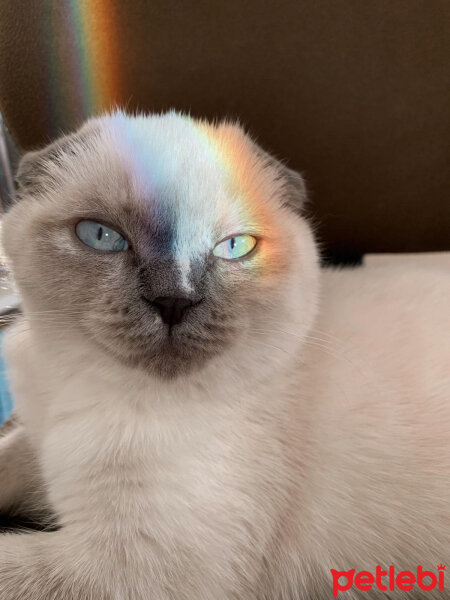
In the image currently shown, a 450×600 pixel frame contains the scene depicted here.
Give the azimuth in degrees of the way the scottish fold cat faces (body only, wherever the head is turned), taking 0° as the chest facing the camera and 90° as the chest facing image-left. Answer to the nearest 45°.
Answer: approximately 45°
